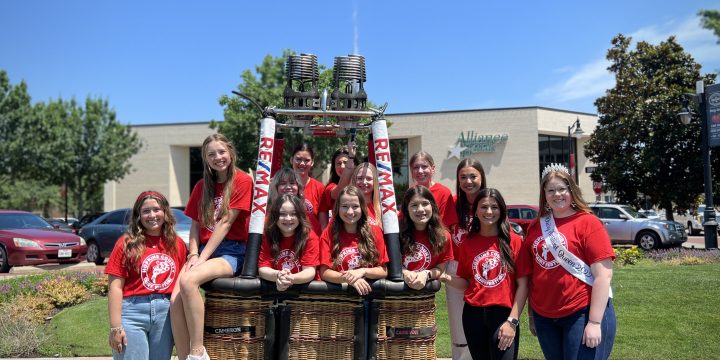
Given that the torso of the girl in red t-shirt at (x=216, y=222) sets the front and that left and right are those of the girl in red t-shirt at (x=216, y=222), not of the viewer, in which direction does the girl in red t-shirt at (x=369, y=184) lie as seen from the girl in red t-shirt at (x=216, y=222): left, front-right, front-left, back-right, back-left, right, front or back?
back-left

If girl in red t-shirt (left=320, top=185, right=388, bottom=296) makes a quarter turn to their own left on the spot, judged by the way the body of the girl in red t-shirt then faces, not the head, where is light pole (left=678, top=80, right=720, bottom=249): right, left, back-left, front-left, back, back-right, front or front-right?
front-left

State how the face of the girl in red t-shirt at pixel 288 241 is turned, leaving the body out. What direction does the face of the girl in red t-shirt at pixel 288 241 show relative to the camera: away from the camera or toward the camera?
toward the camera

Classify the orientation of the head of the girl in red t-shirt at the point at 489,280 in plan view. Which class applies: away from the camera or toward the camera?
toward the camera

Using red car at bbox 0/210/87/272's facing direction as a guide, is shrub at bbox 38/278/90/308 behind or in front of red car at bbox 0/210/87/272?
in front

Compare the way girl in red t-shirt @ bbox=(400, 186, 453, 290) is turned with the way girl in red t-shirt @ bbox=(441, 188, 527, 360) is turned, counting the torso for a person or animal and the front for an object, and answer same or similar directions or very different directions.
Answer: same or similar directions

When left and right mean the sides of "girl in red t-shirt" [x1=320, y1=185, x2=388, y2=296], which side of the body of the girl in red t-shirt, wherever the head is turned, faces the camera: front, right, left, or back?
front

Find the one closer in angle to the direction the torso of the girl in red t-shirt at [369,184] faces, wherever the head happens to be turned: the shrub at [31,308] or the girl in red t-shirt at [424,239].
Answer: the girl in red t-shirt

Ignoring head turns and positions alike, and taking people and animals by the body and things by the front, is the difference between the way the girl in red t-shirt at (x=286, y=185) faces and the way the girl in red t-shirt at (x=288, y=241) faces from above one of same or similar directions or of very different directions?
same or similar directions

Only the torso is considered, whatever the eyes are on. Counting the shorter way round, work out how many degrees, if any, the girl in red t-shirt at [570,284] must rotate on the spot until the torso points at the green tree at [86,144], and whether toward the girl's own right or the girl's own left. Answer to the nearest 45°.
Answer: approximately 90° to the girl's own right

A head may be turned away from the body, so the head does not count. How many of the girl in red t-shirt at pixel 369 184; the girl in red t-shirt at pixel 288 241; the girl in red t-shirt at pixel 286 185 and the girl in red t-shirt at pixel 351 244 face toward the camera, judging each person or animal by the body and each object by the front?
4

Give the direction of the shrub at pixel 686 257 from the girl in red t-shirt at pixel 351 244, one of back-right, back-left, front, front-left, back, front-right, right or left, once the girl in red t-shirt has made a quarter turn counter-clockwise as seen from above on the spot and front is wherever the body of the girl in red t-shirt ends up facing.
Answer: front-left

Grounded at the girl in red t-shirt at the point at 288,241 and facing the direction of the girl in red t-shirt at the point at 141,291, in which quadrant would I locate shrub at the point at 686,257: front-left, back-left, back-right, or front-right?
back-right

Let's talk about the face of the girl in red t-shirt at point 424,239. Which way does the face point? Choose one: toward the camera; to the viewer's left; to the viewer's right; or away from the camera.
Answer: toward the camera

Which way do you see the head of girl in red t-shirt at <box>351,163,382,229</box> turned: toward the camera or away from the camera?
toward the camera

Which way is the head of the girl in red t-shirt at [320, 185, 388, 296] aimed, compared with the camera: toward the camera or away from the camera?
toward the camera

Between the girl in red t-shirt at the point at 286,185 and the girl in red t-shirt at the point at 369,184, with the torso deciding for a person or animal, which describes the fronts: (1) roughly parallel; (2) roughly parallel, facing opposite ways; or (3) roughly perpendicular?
roughly parallel

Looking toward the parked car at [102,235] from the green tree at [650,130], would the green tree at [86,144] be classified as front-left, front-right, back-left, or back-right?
front-right
